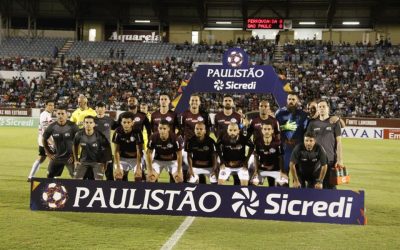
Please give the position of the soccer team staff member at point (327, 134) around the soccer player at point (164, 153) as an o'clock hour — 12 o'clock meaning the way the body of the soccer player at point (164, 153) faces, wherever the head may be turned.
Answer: the soccer team staff member at point (327, 134) is roughly at 9 o'clock from the soccer player at point (164, 153).

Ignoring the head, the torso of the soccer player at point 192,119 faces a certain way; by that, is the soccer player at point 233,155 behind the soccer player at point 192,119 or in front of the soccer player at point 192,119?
in front

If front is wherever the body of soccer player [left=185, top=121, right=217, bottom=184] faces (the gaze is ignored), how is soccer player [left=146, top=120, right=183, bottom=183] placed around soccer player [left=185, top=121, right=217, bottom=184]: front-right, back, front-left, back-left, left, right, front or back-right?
right

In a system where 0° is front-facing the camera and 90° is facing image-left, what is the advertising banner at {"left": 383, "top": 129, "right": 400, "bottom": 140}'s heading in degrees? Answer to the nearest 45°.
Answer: approximately 0°

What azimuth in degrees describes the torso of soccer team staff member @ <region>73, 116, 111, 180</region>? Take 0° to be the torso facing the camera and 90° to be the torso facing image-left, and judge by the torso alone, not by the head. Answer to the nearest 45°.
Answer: approximately 0°

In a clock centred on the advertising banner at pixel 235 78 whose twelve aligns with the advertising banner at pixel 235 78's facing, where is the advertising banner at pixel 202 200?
the advertising banner at pixel 202 200 is roughly at 12 o'clock from the advertising banner at pixel 235 78.

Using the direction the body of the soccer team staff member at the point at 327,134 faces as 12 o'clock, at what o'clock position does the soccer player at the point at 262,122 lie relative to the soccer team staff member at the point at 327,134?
the soccer player at the point at 262,122 is roughly at 3 o'clock from the soccer team staff member at the point at 327,134.
